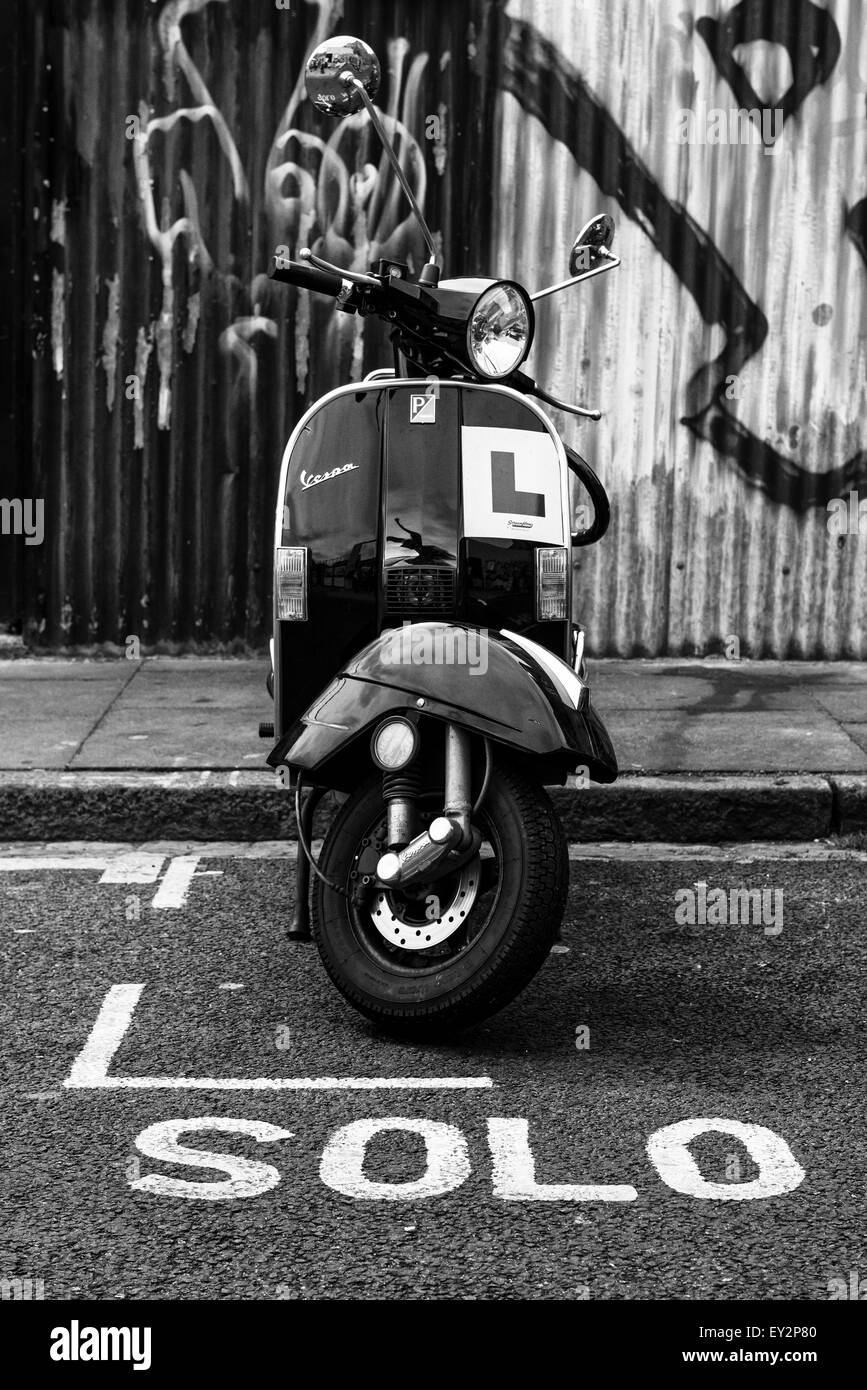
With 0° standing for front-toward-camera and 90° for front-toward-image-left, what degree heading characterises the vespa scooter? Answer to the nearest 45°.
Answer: approximately 0°
